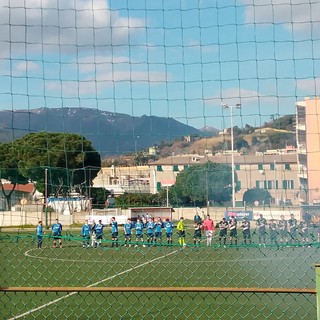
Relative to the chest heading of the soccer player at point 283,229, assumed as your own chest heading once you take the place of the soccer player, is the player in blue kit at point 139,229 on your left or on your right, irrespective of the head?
on your right

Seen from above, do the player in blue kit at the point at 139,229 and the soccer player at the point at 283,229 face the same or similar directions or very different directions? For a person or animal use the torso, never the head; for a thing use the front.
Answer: same or similar directions

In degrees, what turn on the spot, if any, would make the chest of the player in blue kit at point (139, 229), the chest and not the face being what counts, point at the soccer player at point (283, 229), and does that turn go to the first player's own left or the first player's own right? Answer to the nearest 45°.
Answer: approximately 45° to the first player's own left

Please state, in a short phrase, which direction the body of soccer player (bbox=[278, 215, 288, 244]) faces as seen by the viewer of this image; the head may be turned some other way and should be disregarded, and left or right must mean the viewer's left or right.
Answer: facing the viewer

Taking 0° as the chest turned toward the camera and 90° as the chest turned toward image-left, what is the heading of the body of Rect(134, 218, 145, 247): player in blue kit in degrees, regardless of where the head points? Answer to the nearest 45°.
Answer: approximately 0°

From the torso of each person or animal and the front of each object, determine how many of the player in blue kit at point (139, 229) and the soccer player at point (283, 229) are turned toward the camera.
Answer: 2

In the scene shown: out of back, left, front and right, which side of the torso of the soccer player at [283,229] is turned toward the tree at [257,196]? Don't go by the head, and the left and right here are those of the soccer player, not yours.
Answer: back

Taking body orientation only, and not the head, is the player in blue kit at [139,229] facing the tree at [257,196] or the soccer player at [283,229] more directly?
the soccer player
